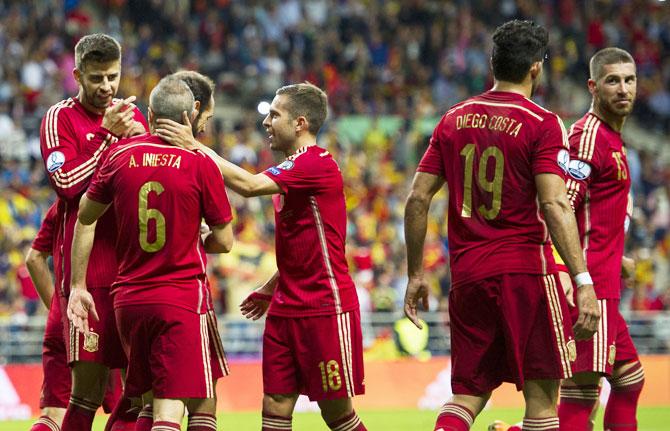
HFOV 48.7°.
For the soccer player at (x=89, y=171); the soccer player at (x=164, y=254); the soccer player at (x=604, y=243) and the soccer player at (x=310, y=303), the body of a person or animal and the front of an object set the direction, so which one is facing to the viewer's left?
the soccer player at (x=310, y=303)

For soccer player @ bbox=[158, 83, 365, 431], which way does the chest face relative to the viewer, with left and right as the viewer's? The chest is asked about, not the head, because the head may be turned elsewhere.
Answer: facing to the left of the viewer

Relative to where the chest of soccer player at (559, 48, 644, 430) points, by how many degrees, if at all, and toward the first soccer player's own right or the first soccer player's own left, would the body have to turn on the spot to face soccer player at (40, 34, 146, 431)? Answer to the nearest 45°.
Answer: approximately 90° to the first soccer player's own right

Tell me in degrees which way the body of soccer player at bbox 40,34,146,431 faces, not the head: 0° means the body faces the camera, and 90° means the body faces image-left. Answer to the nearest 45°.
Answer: approximately 315°

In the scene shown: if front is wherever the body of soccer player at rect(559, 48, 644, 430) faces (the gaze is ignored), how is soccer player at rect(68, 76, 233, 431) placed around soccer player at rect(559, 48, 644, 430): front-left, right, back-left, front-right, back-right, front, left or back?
right

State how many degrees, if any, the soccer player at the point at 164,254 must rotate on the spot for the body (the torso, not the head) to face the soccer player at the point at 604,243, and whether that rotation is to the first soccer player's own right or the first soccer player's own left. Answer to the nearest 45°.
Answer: approximately 90° to the first soccer player's own right

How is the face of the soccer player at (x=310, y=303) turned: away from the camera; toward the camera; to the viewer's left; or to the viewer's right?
to the viewer's left

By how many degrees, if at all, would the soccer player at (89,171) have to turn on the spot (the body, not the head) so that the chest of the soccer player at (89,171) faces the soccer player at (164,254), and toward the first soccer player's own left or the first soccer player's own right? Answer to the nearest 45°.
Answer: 0° — they already face them

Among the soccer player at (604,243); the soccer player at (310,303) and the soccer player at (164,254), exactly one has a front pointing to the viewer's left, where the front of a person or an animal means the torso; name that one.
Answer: the soccer player at (310,303)

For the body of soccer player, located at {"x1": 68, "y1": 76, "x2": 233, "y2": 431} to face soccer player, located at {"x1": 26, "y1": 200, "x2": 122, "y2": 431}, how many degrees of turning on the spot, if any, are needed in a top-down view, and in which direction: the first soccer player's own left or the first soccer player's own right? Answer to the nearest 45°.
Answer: approximately 45° to the first soccer player's own left

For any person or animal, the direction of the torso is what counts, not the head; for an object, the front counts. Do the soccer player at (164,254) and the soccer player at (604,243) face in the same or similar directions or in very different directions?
very different directions

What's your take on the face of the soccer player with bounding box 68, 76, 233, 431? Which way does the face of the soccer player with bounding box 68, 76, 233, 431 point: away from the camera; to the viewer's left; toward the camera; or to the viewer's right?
away from the camera

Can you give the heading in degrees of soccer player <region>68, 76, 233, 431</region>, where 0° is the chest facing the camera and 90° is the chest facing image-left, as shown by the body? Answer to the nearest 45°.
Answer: approximately 180°
